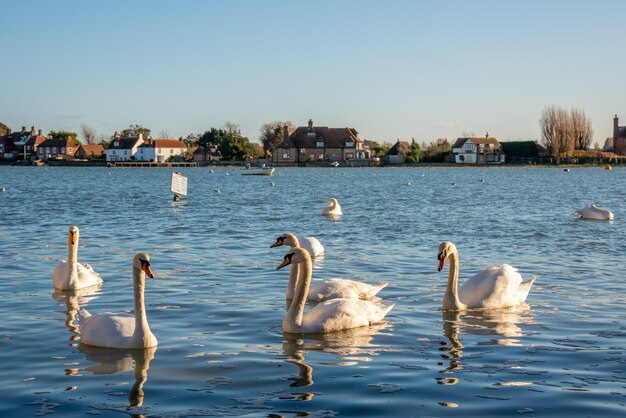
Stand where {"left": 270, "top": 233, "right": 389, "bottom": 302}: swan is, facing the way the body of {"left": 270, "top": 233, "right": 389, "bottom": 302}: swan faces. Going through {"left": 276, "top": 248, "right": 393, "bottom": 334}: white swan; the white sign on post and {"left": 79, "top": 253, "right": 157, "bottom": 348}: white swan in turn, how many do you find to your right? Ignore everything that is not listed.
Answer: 1

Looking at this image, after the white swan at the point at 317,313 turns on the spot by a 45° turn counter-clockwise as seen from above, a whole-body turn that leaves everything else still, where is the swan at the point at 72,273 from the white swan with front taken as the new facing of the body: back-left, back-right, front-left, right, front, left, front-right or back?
right

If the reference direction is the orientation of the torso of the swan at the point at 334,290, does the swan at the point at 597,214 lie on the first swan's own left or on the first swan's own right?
on the first swan's own right

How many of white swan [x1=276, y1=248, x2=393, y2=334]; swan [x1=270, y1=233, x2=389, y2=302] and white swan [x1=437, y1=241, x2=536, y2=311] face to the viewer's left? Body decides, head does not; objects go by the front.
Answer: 3

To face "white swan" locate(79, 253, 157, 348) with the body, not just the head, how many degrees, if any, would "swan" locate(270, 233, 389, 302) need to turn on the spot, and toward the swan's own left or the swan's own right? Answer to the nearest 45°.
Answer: approximately 45° to the swan's own left

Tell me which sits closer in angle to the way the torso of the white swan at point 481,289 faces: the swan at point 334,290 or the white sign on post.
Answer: the swan

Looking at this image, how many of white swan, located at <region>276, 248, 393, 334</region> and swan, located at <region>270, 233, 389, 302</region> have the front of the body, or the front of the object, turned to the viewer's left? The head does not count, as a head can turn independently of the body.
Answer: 2

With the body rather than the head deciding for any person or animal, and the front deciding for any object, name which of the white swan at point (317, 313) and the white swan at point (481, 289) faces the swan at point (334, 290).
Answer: the white swan at point (481, 289)

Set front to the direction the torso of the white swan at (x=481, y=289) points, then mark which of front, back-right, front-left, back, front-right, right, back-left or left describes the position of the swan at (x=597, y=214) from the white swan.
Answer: right

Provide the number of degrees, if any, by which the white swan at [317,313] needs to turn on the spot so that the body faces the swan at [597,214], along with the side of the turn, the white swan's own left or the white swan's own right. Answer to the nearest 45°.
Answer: approximately 135° to the white swan's own right

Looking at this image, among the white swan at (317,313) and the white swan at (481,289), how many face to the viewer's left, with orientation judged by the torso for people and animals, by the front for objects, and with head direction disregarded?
2

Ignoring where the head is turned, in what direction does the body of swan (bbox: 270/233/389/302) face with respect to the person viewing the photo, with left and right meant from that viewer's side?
facing to the left of the viewer

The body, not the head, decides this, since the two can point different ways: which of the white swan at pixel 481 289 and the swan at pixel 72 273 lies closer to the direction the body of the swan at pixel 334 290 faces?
the swan

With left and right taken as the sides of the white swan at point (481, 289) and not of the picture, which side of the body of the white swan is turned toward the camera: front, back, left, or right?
left

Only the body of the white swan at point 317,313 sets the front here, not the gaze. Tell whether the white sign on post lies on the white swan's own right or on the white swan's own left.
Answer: on the white swan's own right

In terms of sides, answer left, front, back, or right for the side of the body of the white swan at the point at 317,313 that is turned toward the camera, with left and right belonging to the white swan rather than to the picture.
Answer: left

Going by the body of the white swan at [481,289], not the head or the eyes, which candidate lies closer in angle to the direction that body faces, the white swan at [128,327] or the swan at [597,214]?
the white swan

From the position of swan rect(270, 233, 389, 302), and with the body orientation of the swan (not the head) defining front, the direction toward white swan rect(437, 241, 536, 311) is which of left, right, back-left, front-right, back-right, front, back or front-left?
back

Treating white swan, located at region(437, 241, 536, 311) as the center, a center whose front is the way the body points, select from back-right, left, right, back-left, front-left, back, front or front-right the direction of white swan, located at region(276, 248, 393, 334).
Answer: front-left
